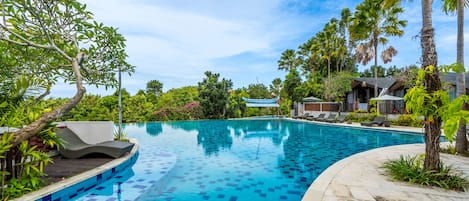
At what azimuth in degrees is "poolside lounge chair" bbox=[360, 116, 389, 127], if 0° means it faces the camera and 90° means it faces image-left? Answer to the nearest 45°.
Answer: approximately 90°

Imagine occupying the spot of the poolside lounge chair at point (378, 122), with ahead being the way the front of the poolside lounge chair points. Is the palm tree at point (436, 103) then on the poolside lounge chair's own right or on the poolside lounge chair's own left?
on the poolside lounge chair's own left

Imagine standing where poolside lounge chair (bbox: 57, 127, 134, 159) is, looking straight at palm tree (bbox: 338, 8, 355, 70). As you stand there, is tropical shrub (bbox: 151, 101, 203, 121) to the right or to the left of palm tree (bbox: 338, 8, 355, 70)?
left

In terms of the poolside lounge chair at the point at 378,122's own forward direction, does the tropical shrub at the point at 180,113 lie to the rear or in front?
in front

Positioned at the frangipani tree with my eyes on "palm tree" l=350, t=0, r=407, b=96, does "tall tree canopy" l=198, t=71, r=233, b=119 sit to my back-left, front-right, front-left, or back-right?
front-left

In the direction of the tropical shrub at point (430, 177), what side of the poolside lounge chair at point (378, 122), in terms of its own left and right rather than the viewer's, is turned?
left

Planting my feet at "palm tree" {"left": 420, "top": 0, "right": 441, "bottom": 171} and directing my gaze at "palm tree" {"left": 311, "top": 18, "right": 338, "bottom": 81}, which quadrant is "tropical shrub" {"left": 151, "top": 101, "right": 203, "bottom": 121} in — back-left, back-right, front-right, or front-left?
front-left
